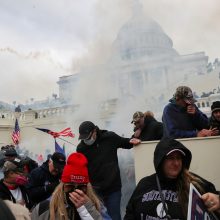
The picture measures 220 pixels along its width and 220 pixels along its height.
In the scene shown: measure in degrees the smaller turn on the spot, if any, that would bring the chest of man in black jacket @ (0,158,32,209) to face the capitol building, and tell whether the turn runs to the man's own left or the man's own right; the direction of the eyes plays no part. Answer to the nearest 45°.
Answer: approximately 135° to the man's own left

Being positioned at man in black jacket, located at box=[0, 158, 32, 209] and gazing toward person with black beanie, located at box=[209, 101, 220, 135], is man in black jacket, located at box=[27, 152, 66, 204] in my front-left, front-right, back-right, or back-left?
front-left

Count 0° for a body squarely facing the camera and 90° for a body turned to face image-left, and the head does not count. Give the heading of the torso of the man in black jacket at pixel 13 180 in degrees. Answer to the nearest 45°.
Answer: approximately 315°

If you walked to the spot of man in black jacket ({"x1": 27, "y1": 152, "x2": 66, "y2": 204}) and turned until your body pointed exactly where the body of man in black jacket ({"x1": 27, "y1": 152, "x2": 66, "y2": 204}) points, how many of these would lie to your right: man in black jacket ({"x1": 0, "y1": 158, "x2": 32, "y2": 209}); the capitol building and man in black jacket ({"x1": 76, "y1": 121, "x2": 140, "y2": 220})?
1

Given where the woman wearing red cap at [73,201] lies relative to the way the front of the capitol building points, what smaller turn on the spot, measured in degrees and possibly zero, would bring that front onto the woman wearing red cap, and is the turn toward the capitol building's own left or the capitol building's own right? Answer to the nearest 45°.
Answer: approximately 45° to the capitol building's own left

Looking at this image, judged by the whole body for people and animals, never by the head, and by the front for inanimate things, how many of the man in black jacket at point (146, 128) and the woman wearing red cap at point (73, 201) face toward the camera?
1

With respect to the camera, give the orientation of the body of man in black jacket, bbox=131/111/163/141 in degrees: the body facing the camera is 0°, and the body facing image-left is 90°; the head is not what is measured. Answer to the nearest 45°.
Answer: approximately 90°

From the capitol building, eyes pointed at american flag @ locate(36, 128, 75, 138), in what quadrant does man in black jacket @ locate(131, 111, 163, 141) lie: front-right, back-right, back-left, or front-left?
front-left
